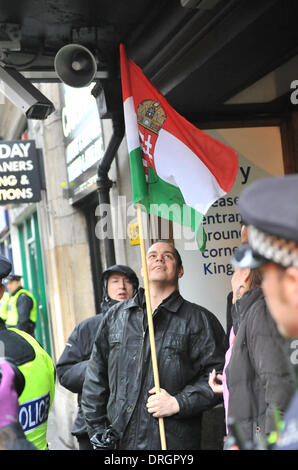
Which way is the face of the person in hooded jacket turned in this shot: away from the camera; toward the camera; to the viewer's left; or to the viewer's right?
toward the camera

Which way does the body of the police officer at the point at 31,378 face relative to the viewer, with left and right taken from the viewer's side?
facing away from the viewer and to the left of the viewer

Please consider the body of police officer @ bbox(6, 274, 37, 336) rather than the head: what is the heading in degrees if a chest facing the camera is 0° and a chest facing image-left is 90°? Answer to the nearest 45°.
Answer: approximately 45°

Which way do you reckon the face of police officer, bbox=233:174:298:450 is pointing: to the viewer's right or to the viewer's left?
to the viewer's left

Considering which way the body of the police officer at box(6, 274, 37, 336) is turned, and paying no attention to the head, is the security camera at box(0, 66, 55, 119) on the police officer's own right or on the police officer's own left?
on the police officer's own left

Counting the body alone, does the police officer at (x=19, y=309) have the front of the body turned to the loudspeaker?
no

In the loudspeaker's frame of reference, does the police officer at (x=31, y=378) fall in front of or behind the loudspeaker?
in front

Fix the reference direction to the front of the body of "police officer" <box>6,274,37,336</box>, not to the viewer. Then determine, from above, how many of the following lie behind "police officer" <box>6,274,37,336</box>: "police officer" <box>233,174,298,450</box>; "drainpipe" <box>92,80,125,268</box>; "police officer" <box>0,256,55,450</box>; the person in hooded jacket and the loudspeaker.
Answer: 0

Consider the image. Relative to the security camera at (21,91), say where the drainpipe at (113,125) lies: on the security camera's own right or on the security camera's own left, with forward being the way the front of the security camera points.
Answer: on the security camera's own left
